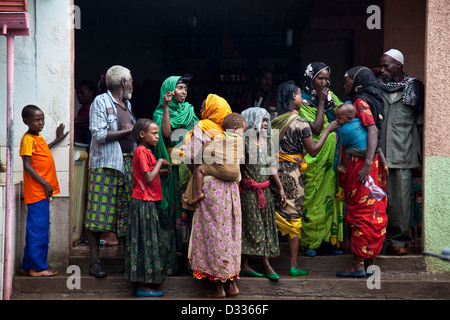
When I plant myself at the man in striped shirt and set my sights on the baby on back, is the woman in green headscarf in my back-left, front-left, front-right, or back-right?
front-left

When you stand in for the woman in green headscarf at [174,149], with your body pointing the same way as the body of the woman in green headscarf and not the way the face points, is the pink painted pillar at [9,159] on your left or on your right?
on your right

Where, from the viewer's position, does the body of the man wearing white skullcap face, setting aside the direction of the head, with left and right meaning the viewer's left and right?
facing the viewer and to the left of the viewer

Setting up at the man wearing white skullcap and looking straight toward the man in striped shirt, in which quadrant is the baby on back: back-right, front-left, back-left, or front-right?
front-left

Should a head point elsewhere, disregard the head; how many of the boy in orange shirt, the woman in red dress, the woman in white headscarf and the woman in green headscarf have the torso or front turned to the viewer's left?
1

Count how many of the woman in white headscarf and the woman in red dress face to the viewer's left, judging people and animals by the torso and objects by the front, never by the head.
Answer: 1

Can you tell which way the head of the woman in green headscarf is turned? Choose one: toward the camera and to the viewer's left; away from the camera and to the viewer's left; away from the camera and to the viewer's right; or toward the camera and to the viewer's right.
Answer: toward the camera and to the viewer's right

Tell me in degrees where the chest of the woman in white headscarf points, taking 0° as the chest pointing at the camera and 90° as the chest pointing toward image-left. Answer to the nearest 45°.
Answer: approximately 315°

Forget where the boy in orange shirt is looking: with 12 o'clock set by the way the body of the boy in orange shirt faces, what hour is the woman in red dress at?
The woman in red dress is roughly at 11 o'clock from the boy in orange shirt.

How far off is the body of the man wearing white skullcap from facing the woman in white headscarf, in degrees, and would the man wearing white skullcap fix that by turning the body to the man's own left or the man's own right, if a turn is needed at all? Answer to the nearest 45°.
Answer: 0° — they already face them

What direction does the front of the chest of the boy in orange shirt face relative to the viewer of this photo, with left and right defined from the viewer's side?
facing the viewer and to the right of the viewer

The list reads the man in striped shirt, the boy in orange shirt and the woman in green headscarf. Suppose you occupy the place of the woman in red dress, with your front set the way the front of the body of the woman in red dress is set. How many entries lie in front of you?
3

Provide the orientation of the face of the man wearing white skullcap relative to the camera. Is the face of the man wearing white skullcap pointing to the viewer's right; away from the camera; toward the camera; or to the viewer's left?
to the viewer's left

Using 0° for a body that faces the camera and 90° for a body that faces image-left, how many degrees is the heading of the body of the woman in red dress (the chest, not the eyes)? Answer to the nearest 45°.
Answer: approximately 90°
